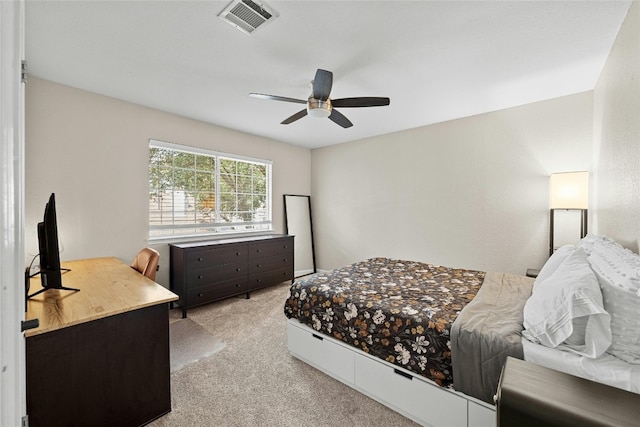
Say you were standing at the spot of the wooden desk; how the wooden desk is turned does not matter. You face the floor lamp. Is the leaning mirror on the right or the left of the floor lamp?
left

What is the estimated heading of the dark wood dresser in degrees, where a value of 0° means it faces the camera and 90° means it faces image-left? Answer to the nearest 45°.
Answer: approximately 315°

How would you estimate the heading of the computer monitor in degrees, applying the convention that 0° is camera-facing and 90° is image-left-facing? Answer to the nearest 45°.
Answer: approximately 270°

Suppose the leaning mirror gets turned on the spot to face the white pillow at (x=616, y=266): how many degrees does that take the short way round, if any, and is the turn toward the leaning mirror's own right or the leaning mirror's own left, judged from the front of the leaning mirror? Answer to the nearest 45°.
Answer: approximately 45° to the leaning mirror's own right
